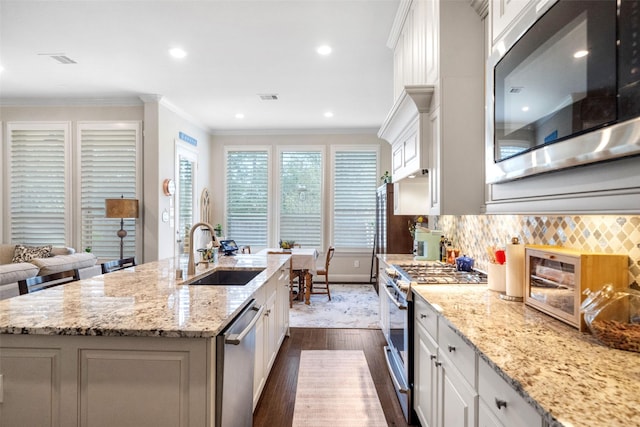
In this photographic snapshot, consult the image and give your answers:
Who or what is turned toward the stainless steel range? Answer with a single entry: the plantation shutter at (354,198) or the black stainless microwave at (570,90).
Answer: the plantation shutter

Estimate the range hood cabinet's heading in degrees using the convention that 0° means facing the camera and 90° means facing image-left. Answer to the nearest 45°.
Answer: approximately 90°

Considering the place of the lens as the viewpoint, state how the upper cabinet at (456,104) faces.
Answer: facing to the left of the viewer

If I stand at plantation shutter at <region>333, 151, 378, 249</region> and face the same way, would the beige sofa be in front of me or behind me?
in front

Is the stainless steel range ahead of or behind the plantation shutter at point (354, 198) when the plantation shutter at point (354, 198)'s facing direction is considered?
ahead

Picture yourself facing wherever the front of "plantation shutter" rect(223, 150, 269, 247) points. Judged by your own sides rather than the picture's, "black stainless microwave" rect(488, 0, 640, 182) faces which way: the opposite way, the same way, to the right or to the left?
to the right

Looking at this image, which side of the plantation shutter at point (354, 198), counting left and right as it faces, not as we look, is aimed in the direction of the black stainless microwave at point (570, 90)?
front

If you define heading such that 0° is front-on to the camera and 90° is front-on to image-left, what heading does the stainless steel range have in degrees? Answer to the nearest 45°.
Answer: approximately 90°

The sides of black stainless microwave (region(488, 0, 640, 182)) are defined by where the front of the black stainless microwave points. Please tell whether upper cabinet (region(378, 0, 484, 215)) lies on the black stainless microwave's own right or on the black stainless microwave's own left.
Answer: on the black stainless microwave's own right

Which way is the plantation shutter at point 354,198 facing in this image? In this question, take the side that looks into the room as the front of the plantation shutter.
toward the camera

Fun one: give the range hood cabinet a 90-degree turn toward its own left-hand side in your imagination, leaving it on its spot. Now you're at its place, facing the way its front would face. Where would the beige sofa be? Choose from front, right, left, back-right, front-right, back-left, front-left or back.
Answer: right

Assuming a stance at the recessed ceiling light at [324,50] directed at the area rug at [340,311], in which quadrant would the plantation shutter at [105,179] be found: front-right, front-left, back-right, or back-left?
front-left

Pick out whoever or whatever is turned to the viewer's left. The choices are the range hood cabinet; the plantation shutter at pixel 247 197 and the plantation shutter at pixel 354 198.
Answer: the range hood cabinet

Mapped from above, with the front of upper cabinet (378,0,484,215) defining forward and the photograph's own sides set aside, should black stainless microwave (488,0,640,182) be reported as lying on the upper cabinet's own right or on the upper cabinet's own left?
on the upper cabinet's own left

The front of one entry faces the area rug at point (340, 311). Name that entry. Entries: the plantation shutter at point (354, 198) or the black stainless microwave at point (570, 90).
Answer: the plantation shutter

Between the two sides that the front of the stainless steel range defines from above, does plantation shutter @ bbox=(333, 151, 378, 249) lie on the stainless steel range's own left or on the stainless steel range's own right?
on the stainless steel range's own right

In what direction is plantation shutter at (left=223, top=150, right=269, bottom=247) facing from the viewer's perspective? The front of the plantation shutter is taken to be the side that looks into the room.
toward the camera
